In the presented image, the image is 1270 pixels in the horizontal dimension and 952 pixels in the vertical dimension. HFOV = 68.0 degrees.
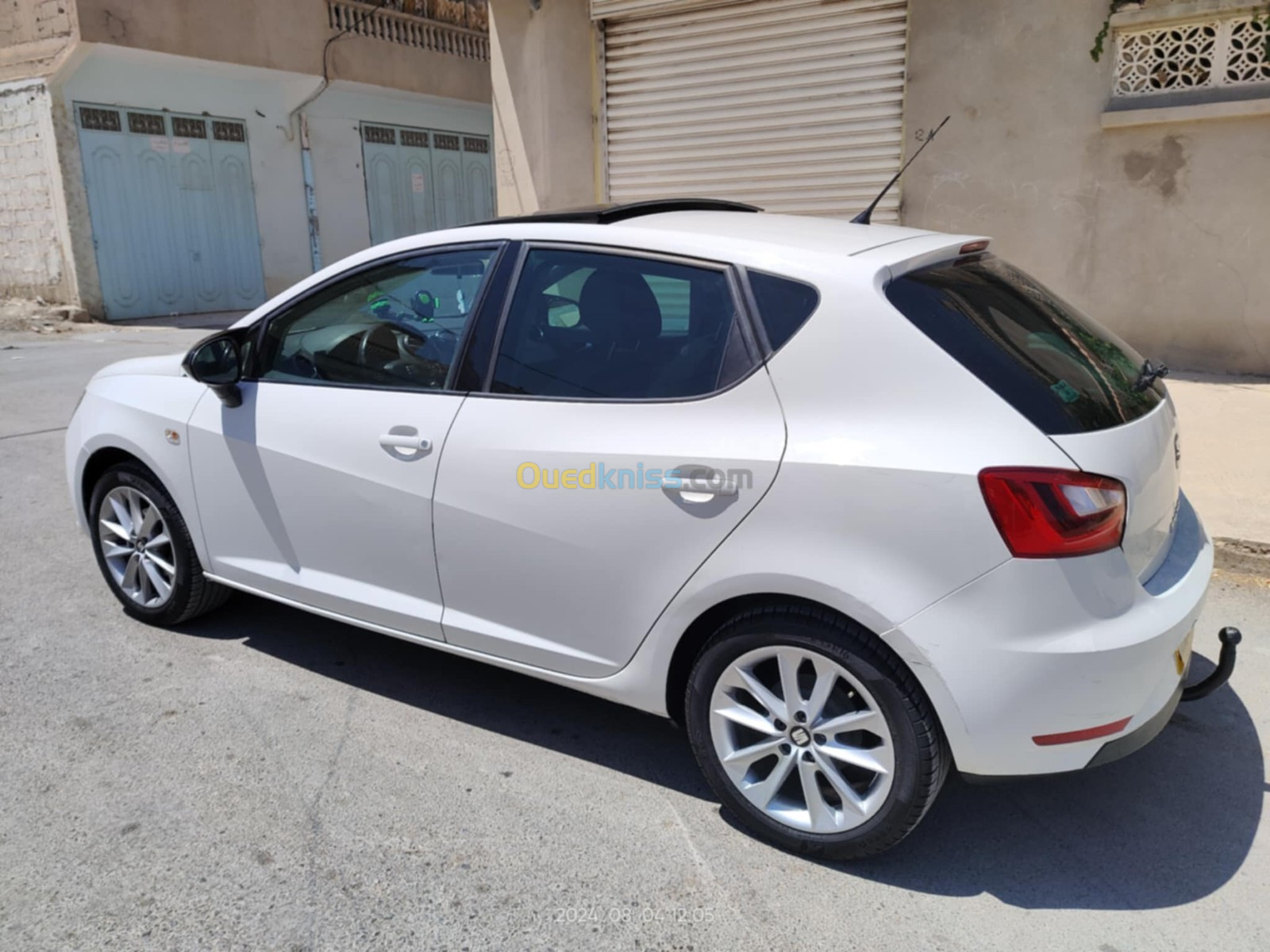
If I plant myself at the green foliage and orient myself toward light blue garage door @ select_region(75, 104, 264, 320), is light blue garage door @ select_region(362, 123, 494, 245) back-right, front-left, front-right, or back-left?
front-right

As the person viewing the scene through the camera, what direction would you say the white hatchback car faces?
facing away from the viewer and to the left of the viewer

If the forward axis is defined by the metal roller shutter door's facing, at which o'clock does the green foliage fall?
The green foliage is roughly at 10 o'clock from the metal roller shutter door.

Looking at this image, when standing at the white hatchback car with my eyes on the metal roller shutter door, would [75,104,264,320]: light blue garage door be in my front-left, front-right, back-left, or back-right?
front-left

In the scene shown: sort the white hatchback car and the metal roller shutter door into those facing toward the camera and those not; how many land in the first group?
1

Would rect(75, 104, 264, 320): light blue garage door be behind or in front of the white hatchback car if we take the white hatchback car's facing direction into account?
in front

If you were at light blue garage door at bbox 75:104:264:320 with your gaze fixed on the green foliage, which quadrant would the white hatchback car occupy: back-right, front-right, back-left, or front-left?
front-right

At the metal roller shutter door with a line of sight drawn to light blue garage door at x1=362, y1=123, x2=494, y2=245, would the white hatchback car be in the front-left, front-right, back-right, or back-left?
back-left

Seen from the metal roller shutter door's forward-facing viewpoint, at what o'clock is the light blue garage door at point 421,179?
The light blue garage door is roughly at 3 o'clock from the metal roller shutter door.

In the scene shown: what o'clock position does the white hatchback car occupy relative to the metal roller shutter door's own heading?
The white hatchback car is roughly at 12 o'clock from the metal roller shutter door.

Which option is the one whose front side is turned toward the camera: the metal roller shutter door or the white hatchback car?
the metal roller shutter door

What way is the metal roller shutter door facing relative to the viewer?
toward the camera

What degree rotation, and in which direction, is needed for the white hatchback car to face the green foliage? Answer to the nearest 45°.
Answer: approximately 90° to its right
